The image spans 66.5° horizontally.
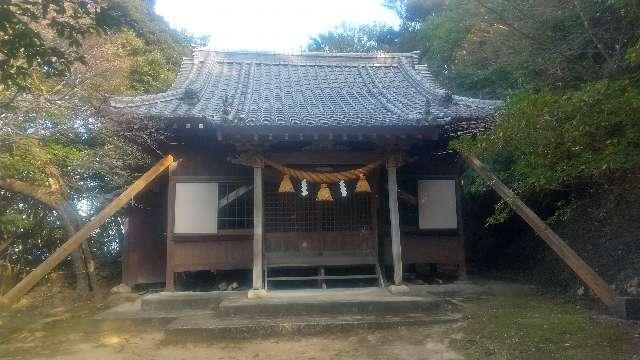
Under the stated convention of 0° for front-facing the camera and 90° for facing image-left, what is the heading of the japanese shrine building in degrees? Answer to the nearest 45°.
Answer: approximately 0°

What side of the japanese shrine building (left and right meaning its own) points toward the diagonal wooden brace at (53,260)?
right

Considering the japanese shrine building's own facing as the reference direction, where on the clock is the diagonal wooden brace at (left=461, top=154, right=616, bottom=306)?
The diagonal wooden brace is roughly at 10 o'clock from the japanese shrine building.

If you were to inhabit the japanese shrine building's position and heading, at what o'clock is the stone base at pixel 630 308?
The stone base is roughly at 10 o'clock from the japanese shrine building.
